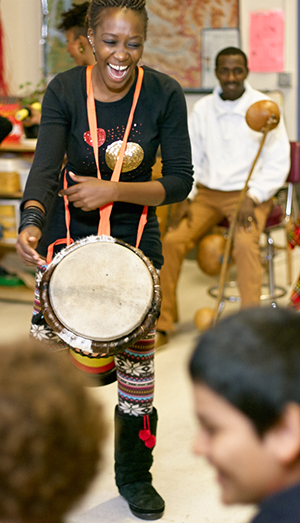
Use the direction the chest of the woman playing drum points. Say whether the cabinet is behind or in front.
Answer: behind

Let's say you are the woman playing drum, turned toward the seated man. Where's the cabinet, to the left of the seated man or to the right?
left

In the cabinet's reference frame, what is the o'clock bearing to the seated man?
The seated man is roughly at 10 o'clock from the cabinet.

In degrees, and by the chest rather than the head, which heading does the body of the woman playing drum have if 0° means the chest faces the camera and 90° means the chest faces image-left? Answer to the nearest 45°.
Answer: approximately 0°

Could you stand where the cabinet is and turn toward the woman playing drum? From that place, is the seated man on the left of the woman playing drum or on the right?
left

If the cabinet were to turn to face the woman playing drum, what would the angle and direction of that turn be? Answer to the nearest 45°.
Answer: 0° — it already faces them

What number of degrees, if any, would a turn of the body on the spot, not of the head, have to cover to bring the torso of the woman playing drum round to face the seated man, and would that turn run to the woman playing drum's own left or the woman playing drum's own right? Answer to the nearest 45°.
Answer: approximately 180°
